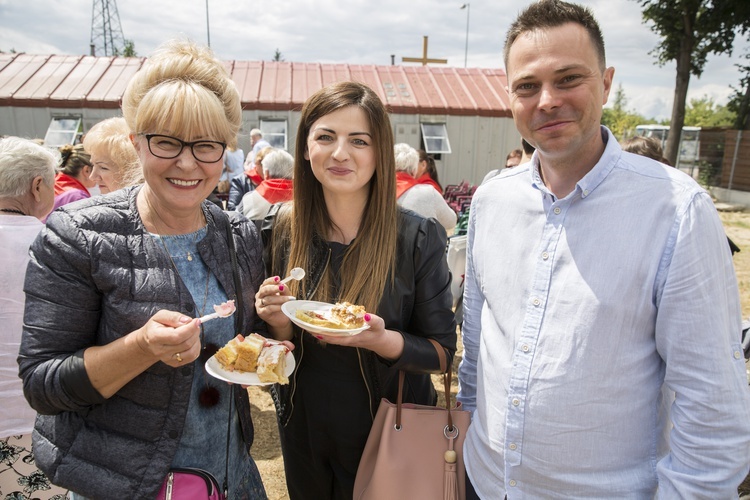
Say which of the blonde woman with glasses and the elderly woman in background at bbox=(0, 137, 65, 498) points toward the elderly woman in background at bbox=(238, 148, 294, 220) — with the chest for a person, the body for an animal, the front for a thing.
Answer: the elderly woman in background at bbox=(0, 137, 65, 498)

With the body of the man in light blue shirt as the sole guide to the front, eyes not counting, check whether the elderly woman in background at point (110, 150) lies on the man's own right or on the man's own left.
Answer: on the man's own right

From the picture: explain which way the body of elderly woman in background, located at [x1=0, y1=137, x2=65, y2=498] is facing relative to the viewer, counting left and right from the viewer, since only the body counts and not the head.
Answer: facing away from the viewer and to the right of the viewer

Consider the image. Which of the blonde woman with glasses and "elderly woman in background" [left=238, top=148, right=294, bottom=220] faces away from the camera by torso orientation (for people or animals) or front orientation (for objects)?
the elderly woman in background

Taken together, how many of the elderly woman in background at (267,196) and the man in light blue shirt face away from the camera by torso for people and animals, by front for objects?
1

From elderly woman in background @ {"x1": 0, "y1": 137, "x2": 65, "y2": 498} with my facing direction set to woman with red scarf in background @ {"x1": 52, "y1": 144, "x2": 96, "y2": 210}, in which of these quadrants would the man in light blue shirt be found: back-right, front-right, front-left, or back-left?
back-right

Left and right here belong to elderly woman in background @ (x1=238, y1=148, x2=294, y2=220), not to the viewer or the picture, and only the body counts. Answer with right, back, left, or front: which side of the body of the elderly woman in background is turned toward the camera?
back

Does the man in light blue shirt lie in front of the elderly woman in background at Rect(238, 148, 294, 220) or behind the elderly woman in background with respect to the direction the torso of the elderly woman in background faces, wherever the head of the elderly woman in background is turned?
behind
